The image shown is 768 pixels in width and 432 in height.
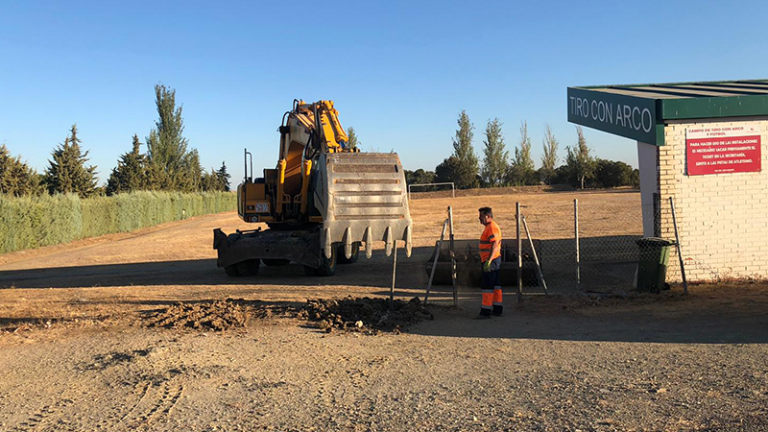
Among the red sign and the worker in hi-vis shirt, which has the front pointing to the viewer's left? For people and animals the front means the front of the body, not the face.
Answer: the worker in hi-vis shirt

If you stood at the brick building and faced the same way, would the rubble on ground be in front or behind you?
in front

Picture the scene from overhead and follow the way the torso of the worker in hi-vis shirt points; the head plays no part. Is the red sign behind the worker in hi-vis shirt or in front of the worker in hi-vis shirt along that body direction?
behind

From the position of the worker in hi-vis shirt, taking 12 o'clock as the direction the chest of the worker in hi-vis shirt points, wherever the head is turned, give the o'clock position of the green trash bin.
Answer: The green trash bin is roughly at 5 o'clock from the worker in hi-vis shirt.

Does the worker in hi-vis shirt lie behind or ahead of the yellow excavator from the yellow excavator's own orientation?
ahead

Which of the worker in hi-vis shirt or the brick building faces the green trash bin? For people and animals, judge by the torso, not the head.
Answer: the brick building

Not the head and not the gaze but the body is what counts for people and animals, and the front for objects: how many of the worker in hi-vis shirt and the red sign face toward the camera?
1

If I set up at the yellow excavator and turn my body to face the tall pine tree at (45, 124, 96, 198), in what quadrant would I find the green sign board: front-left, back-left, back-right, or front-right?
back-right

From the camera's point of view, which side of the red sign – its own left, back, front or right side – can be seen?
front

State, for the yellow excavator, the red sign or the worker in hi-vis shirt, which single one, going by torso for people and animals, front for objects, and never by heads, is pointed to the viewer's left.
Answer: the worker in hi-vis shirt

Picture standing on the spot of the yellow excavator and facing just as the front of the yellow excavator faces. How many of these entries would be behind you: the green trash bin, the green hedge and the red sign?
1

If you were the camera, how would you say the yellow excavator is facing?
facing the viewer and to the right of the viewer

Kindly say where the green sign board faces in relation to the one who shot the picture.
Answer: facing the viewer and to the left of the viewer

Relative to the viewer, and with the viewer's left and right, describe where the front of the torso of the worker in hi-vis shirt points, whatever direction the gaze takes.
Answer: facing to the left of the viewer
